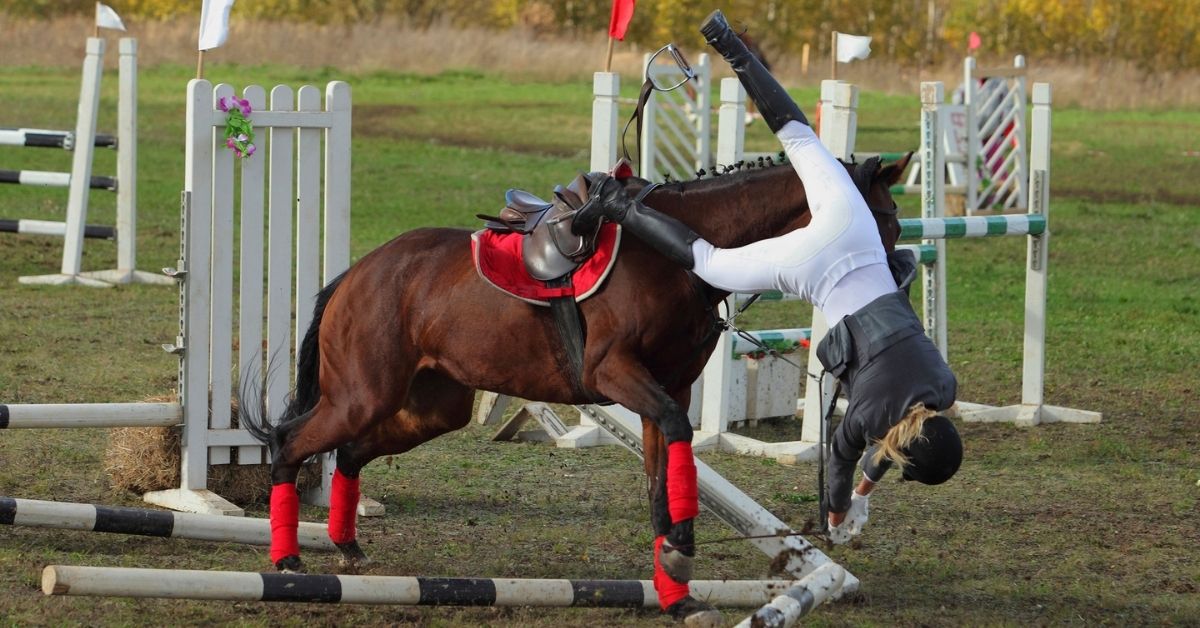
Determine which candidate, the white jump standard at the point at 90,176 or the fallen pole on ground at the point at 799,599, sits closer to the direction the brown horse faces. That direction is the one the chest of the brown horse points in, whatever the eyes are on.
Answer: the fallen pole on ground

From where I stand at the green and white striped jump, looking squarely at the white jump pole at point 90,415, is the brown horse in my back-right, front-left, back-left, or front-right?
front-left

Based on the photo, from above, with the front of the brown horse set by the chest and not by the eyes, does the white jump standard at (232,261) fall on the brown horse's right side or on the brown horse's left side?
on the brown horse's left side

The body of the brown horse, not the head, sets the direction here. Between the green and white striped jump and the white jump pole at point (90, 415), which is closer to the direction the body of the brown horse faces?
the green and white striped jump

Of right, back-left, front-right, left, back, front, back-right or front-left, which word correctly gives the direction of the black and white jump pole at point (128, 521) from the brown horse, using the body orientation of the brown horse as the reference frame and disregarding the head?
back

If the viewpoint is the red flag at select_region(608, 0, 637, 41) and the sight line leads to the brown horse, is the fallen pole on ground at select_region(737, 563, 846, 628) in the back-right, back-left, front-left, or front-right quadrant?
front-left

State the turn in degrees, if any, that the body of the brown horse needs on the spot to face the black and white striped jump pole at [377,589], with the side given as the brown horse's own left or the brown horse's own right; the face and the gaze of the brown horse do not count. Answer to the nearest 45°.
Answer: approximately 90° to the brown horse's own right

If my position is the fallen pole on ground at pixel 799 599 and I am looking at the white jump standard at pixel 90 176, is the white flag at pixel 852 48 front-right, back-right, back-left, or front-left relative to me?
front-right

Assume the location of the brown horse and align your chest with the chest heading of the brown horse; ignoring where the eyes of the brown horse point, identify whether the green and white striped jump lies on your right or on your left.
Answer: on your left

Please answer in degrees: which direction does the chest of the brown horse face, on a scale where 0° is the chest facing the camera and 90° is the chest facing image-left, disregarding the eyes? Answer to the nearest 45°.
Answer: approximately 270°

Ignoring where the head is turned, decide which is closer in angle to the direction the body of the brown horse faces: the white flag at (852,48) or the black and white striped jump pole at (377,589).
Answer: the white flag
